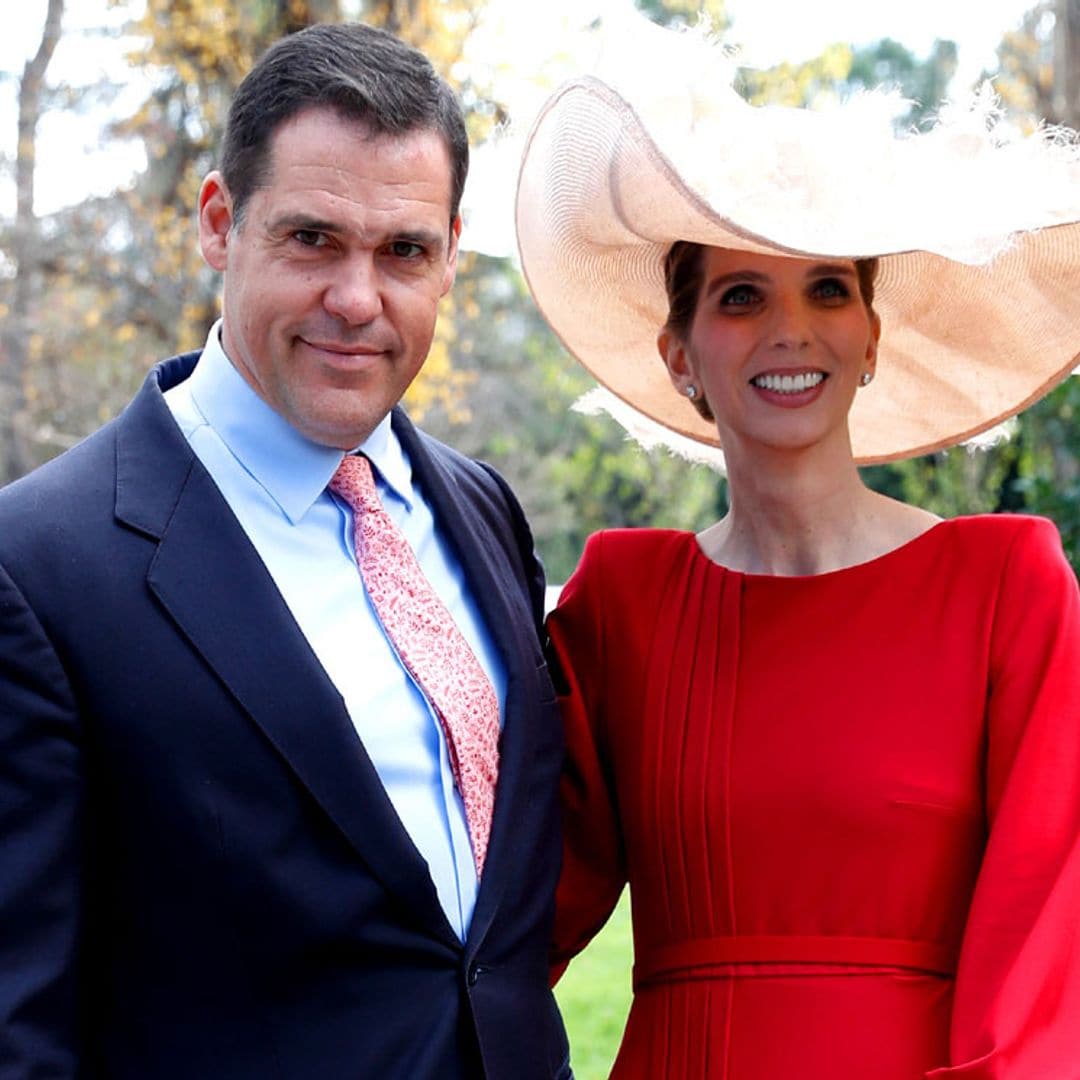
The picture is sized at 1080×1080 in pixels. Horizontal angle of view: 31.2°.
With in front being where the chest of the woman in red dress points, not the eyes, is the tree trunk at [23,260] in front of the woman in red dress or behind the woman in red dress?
behind

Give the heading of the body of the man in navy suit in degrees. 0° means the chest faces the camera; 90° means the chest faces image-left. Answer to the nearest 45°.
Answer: approximately 315°

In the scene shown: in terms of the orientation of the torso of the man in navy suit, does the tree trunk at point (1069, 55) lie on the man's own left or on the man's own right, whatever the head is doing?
on the man's own left

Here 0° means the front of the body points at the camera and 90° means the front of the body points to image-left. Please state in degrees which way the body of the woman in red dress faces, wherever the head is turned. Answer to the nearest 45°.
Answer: approximately 0°
